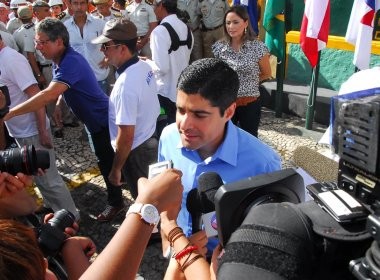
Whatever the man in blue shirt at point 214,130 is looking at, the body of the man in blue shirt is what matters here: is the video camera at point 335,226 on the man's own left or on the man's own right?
on the man's own left

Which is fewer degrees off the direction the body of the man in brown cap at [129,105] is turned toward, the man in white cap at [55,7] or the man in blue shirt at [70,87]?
the man in blue shirt

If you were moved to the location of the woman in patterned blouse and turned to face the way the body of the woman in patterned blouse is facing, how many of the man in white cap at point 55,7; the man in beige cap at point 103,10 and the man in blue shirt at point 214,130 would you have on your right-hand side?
2

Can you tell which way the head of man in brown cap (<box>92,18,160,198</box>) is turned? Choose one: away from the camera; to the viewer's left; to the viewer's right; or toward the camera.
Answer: to the viewer's left

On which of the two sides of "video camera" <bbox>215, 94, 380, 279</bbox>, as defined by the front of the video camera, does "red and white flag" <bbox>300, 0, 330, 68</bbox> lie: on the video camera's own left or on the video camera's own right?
on the video camera's own right

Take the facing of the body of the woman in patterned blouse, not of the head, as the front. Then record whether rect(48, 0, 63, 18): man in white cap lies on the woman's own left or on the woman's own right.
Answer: on the woman's own right

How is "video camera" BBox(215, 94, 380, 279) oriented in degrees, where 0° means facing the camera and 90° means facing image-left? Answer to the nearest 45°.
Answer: approximately 135°

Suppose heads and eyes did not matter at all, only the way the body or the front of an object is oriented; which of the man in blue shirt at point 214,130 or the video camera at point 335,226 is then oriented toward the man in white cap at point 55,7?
the video camera

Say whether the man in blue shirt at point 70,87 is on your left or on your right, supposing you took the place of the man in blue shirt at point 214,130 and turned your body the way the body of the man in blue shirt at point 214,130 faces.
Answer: on your right
